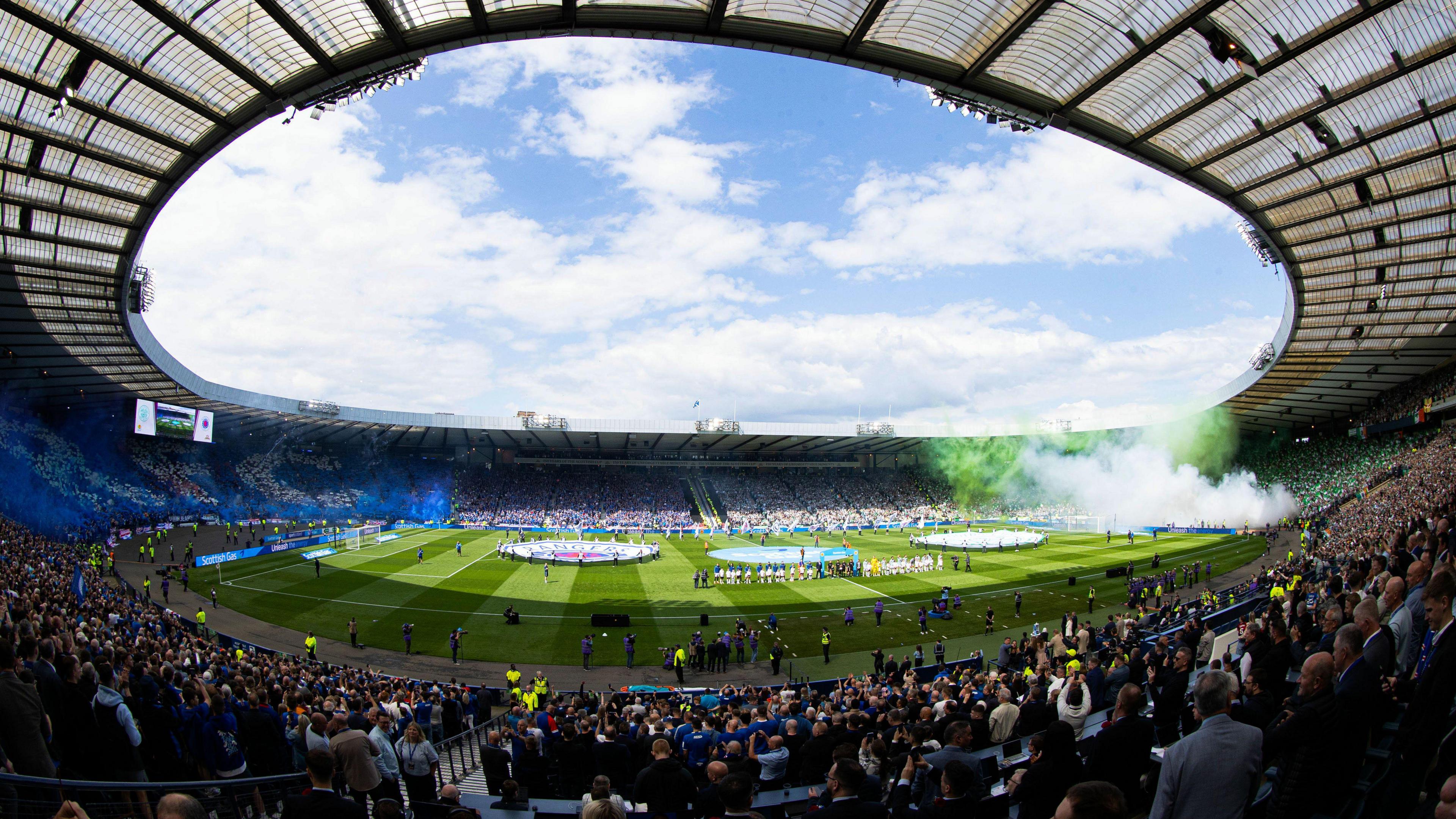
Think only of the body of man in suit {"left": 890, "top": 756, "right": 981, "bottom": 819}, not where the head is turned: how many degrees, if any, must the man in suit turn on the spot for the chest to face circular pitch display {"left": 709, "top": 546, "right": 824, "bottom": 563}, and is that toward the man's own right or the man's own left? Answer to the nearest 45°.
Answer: approximately 45° to the man's own right

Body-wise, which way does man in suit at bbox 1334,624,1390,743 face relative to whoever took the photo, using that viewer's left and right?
facing to the left of the viewer

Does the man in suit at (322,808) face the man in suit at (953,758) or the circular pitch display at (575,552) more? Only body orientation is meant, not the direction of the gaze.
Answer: the circular pitch display

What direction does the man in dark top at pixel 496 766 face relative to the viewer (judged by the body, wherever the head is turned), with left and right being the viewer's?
facing away from the viewer

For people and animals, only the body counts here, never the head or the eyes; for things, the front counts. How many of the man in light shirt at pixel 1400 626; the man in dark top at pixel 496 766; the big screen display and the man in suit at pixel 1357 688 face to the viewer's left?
2

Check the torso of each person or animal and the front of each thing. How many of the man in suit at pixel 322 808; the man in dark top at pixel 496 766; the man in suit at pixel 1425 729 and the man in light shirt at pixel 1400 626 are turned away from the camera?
2

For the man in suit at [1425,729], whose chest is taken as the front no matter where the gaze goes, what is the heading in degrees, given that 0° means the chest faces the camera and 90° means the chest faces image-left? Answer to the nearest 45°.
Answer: approximately 90°

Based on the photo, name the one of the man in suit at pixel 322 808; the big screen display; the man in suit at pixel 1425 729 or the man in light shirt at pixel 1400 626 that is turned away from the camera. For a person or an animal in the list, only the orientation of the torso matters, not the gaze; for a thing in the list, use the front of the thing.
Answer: the man in suit at pixel 322 808

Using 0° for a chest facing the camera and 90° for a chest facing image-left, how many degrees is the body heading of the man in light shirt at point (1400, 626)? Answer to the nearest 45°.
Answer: approximately 90°

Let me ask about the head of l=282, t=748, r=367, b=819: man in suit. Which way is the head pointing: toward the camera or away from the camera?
away from the camera

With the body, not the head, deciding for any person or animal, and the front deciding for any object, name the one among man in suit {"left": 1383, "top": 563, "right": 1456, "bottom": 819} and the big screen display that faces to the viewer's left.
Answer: the man in suit

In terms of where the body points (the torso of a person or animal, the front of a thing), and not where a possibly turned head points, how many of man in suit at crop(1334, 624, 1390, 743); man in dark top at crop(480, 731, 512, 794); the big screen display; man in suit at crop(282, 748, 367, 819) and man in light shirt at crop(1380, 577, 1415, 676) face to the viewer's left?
2
